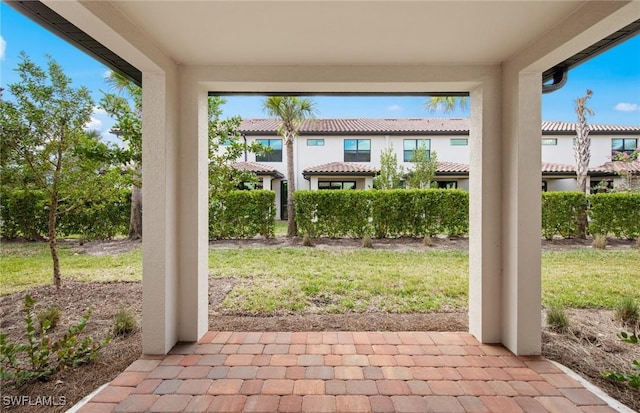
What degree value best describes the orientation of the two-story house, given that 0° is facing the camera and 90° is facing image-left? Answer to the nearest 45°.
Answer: approximately 0°

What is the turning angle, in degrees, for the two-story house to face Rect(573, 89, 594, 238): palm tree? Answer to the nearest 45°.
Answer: approximately 90° to its left

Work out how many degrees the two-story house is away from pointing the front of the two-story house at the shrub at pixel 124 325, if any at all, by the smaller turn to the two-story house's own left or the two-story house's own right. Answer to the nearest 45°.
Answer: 0° — it already faces it

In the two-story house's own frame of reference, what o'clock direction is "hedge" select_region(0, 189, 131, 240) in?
The hedge is roughly at 1 o'clock from the two-story house.

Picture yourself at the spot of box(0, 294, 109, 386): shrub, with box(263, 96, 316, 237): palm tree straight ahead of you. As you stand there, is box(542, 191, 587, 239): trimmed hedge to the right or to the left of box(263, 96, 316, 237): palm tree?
right

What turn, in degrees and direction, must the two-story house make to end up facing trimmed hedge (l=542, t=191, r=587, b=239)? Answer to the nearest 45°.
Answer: approximately 45° to its left

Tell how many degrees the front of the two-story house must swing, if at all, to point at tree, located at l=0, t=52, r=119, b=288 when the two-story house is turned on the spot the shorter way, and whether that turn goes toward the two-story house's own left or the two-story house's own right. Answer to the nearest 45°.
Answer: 0° — it already faces it

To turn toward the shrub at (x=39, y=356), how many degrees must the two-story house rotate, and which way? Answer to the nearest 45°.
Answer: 0° — it already faces it

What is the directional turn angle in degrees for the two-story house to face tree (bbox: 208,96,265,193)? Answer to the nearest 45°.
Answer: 0° — it already faces it
